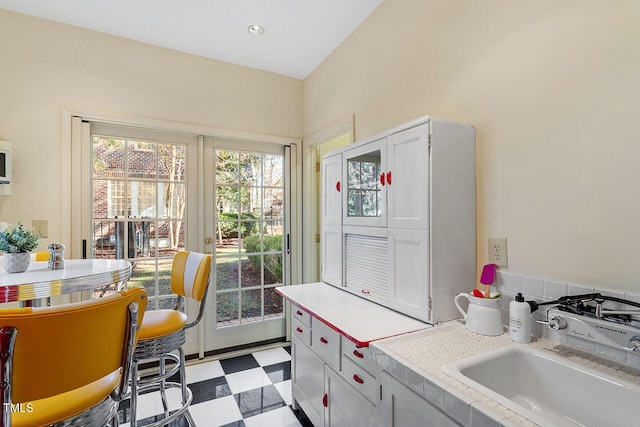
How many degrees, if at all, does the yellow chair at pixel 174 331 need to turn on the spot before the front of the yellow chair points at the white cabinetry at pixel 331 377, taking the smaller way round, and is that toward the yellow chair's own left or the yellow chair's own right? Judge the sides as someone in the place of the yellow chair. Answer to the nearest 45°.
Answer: approximately 90° to the yellow chair's own left

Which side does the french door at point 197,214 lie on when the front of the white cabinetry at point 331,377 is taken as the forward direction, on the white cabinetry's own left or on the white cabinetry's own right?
on the white cabinetry's own right

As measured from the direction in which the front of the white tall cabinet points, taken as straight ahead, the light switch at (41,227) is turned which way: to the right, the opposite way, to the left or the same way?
to the left

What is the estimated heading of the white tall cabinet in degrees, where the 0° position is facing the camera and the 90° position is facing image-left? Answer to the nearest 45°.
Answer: approximately 45°

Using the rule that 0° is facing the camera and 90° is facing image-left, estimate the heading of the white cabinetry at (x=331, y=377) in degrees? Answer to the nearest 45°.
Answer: approximately 45°

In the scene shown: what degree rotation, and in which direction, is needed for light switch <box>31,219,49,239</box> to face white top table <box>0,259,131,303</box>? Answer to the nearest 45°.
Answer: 0° — it already faces it
